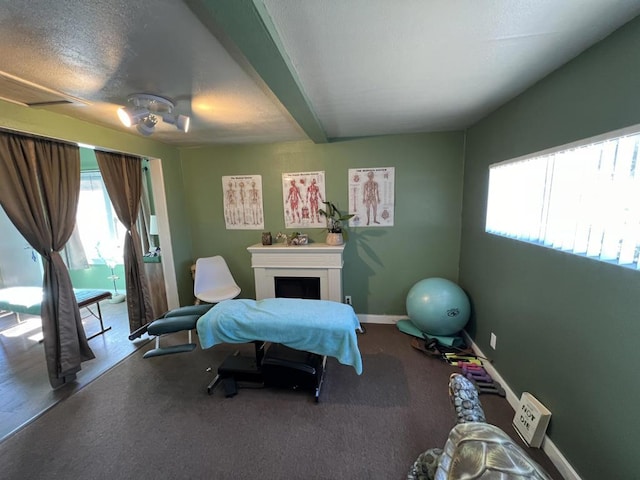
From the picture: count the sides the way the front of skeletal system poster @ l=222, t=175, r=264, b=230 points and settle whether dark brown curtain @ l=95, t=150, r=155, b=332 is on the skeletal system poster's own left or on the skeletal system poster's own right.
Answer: on the skeletal system poster's own right

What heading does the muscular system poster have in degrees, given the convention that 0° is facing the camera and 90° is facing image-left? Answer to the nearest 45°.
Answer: approximately 0°

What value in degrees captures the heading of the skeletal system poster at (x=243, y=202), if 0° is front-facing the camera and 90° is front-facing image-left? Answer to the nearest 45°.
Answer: approximately 0°

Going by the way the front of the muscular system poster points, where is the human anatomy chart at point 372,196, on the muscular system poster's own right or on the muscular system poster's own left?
on the muscular system poster's own left

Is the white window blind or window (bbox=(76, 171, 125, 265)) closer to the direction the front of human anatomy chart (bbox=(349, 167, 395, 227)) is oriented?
the white window blind

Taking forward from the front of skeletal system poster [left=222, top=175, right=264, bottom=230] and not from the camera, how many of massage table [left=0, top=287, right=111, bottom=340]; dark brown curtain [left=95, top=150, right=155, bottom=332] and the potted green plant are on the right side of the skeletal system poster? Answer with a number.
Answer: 2
